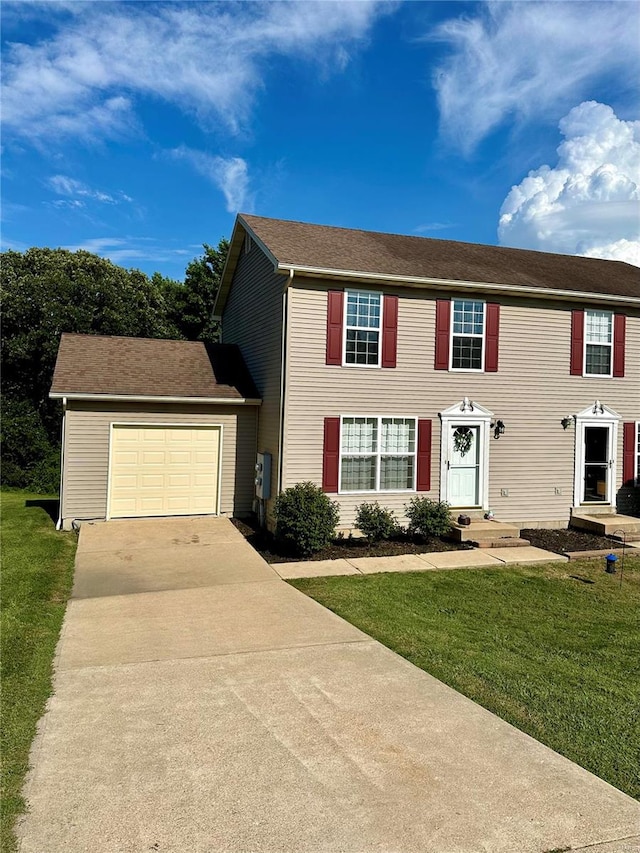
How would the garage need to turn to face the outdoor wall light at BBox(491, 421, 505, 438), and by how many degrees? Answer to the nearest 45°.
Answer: approximately 90° to its left

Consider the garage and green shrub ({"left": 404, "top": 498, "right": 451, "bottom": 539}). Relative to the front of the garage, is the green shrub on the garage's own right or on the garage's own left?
on the garage's own left

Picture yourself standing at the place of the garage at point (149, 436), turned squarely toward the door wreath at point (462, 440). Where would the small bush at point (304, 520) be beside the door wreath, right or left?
right

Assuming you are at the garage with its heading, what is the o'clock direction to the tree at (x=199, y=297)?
The tree is roughly at 6 o'clock from the garage.

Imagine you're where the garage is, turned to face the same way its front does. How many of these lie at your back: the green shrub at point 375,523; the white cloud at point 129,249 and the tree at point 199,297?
2

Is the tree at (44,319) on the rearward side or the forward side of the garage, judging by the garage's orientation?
on the rearward side

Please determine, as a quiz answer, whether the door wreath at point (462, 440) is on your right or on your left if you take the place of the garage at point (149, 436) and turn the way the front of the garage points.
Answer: on your left

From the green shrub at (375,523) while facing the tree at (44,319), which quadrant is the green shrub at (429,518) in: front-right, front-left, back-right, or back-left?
back-right

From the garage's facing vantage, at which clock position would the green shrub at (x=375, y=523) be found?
The green shrub is roughly at 10 o'clock from the garage.

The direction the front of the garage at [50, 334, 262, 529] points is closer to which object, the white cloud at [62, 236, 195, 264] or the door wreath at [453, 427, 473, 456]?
the door wreath

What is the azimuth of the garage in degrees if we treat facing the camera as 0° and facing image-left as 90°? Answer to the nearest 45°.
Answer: approximately 0°
